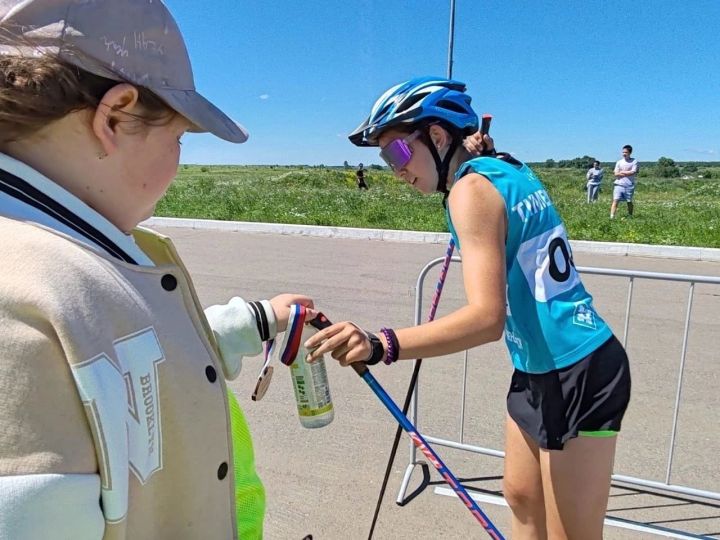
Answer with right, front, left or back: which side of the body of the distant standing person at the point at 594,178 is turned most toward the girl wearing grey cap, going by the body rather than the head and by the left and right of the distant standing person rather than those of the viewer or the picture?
front

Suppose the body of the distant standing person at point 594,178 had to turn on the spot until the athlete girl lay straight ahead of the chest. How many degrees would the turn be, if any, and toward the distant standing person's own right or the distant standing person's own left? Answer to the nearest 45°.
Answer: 0° — they already face them

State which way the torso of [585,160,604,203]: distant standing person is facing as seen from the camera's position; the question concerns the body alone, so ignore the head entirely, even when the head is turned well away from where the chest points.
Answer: toward the camera

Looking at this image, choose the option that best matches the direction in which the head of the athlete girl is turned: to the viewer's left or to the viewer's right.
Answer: to the viewer's left

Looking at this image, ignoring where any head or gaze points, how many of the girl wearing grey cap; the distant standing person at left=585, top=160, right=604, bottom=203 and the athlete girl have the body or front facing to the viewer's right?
1

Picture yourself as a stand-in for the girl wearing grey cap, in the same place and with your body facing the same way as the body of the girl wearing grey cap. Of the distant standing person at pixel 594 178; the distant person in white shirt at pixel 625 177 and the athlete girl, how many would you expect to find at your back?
0

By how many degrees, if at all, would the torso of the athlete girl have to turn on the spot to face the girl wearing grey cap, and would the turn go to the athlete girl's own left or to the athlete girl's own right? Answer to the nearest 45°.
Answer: approximately 90° to the athlete girl's own left

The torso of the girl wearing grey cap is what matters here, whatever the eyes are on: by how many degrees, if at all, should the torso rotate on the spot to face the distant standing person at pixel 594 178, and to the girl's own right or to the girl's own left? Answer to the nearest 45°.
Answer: approximately 45° to the girl's own left

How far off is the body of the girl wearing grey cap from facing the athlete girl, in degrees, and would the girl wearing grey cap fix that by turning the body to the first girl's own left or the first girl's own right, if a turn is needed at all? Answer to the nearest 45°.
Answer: approximately 45° to the first girl's own left

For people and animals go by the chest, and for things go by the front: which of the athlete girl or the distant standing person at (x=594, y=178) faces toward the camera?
the distant standing person

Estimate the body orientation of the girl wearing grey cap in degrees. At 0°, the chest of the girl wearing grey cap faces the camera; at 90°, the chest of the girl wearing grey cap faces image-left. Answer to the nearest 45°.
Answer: approximately 270°
